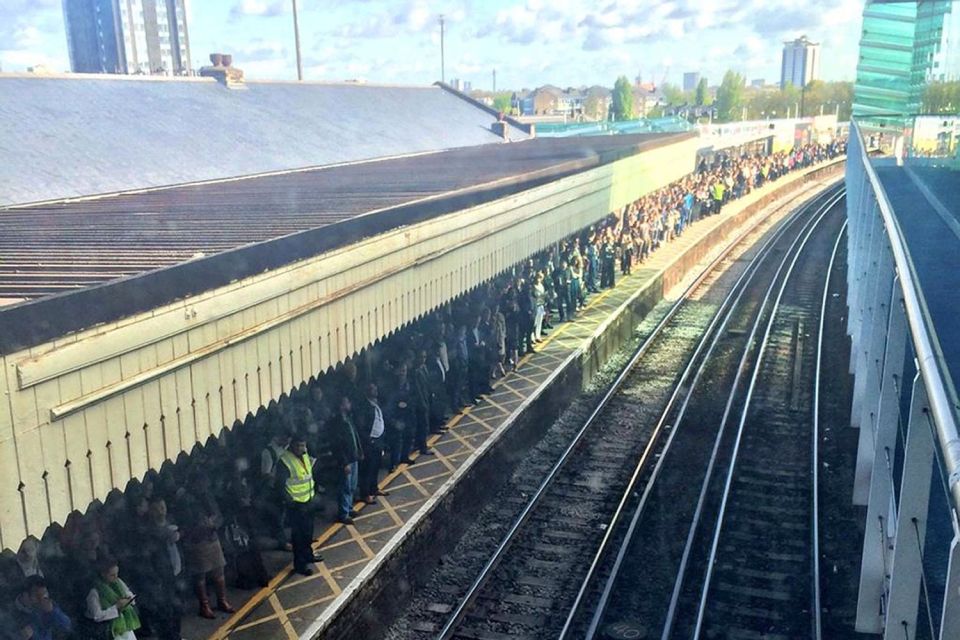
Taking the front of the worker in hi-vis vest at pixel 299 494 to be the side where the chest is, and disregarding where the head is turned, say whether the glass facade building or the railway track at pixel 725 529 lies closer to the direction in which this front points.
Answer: the railway track

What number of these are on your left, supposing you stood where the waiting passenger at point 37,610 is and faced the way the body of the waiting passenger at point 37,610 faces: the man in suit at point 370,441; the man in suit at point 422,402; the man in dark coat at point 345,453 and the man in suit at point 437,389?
4

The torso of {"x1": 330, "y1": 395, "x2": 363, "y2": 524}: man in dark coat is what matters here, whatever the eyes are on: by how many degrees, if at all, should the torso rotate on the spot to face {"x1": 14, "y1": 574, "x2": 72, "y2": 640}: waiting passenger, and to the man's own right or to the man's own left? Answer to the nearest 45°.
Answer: approximately 90° to the man's own right

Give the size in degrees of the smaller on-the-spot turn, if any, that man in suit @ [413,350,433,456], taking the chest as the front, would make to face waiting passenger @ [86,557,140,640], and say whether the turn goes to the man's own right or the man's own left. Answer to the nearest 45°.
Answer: approximately 90° to the man's own right

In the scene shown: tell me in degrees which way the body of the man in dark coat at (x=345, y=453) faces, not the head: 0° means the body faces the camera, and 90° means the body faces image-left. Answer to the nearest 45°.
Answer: approximately 315°

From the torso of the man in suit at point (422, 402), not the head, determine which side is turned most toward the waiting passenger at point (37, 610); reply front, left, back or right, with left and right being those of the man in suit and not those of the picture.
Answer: right

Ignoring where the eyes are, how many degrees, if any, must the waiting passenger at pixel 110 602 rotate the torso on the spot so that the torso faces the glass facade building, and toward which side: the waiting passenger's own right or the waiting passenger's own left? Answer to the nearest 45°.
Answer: approximately 90° to the waiting passenger's own left

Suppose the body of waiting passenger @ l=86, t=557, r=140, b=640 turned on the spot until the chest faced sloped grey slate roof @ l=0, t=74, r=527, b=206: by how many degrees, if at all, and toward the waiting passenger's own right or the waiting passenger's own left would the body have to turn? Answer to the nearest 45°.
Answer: approximately 135° to the waiting passenger's own left

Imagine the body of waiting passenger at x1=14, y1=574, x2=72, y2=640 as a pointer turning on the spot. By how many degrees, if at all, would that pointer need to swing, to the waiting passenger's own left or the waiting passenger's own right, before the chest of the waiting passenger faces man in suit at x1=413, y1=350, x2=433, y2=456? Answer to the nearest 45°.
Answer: approximately 90° to the waiting passenger's own left

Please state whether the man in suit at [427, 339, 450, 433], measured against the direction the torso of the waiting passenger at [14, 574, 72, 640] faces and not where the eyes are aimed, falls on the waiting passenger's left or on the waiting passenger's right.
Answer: on the waiting passenger's left
